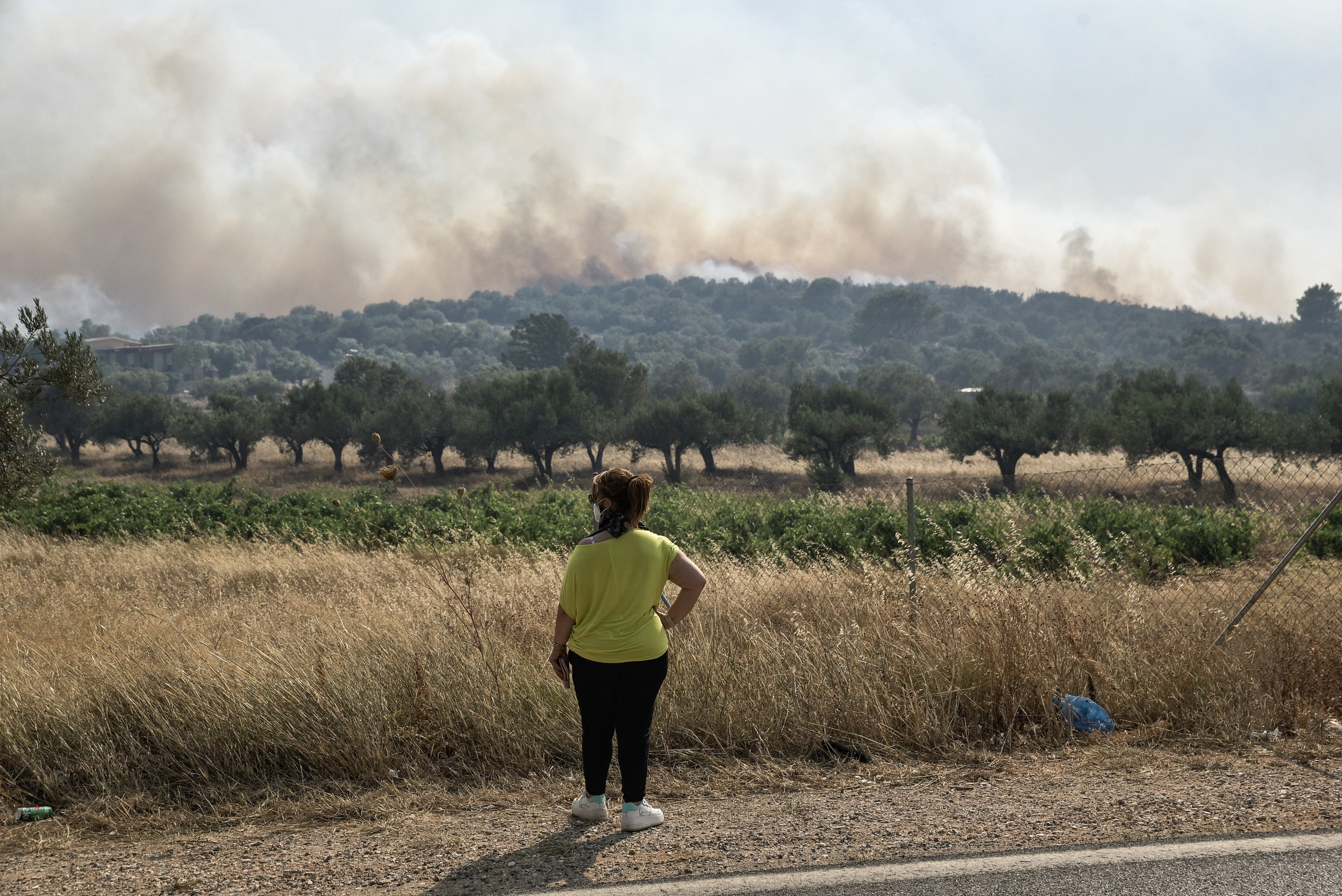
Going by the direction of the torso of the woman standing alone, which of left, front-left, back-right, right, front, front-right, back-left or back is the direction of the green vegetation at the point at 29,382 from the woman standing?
front-left

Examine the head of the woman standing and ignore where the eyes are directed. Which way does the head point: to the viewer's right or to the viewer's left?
to the viewer's left

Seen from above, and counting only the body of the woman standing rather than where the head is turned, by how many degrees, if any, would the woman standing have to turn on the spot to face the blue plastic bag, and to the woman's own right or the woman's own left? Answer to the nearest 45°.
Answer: approximately 45° to the woman's own right

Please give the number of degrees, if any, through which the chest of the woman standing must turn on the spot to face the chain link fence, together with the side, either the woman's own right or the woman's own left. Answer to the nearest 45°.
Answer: approximately 45° to the woman's own right

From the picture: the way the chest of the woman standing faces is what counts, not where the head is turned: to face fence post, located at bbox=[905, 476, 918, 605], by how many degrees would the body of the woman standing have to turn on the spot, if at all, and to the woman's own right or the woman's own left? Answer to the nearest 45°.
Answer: approximately 45° to the woman's own right

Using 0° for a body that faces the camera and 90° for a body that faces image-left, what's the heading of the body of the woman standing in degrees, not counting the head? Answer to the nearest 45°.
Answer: approximately 180°
